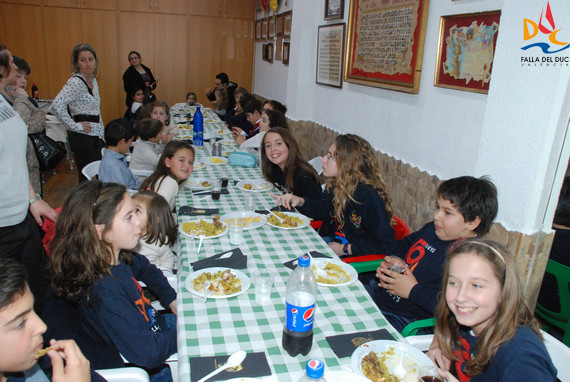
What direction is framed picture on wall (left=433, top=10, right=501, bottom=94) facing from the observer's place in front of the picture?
facing the viewer and to the left of the viewer

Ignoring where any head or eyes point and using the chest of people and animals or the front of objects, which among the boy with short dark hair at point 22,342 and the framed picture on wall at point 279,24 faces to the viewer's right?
the boy with short dark hair

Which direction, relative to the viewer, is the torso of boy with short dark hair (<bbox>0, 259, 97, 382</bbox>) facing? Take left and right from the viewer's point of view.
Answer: facing to the right of the viewer

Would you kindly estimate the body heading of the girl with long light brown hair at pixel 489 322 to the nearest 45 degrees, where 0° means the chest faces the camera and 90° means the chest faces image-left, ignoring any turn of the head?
approximately 45°

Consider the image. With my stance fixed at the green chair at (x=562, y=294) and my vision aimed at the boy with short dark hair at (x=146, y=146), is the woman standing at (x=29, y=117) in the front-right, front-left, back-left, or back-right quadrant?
front-left

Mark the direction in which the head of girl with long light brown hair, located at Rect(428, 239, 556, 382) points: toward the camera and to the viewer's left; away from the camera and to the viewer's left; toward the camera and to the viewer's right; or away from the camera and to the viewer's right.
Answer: toward the camera and to the viewer's left

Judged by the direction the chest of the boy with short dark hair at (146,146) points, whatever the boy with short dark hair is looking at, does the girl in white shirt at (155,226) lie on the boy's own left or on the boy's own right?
on the boy's own right

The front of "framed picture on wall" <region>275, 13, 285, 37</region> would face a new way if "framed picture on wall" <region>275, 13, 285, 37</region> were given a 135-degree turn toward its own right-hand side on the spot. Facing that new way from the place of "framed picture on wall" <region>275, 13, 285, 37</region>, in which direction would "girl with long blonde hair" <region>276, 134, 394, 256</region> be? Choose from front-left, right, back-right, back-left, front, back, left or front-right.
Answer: back

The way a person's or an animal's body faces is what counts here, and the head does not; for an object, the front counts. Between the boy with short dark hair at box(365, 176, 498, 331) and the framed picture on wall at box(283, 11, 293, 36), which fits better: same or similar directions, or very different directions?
same or similar directions

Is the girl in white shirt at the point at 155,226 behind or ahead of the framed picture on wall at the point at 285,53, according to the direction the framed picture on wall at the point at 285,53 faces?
ahead

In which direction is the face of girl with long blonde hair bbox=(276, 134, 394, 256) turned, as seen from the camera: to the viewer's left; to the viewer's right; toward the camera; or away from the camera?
to the viewer's left

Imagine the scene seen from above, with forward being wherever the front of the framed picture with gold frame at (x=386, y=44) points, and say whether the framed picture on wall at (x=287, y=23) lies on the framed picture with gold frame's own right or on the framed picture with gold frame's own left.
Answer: on the framed picture with gold frame's own right

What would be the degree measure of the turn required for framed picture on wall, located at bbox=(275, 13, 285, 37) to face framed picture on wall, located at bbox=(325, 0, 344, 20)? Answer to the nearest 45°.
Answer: approximately 45° to its left

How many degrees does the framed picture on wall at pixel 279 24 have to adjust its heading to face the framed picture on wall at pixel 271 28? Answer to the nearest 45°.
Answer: approximately 135° to its right

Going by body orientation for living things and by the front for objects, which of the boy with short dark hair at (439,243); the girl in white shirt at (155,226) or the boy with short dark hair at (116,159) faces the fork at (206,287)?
the boy with short dark hair at (439,243)

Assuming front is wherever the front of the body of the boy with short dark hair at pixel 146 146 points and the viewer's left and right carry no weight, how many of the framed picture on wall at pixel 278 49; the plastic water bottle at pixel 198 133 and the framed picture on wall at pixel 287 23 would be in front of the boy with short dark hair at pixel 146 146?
3
